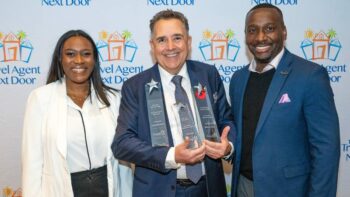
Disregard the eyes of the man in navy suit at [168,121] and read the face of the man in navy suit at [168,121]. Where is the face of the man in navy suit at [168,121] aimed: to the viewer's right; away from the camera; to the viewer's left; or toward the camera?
toward the camera

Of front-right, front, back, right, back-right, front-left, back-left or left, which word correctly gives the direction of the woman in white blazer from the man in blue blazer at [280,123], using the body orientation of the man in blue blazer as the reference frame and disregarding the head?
front-right

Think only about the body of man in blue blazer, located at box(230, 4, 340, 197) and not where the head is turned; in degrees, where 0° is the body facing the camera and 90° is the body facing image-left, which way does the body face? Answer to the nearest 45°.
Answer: approximately 45°

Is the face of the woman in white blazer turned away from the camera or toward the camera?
toward the camera

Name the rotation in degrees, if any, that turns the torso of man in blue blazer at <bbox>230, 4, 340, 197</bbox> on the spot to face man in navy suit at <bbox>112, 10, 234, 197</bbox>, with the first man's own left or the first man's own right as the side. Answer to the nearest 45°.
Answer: approximately 45° to the first man's own right
